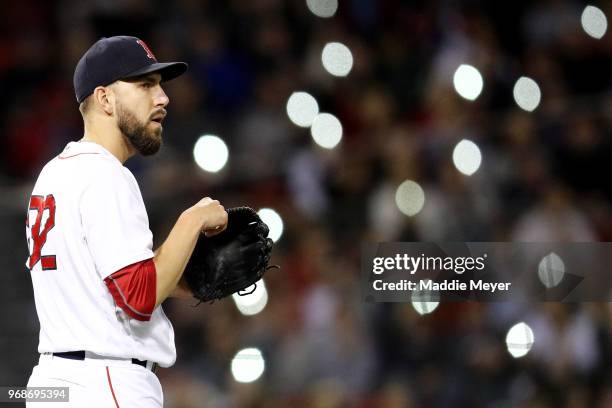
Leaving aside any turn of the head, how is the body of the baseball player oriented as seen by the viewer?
to the viewer's right

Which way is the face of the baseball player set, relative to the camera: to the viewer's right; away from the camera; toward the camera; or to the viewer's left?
to the viewer's right
